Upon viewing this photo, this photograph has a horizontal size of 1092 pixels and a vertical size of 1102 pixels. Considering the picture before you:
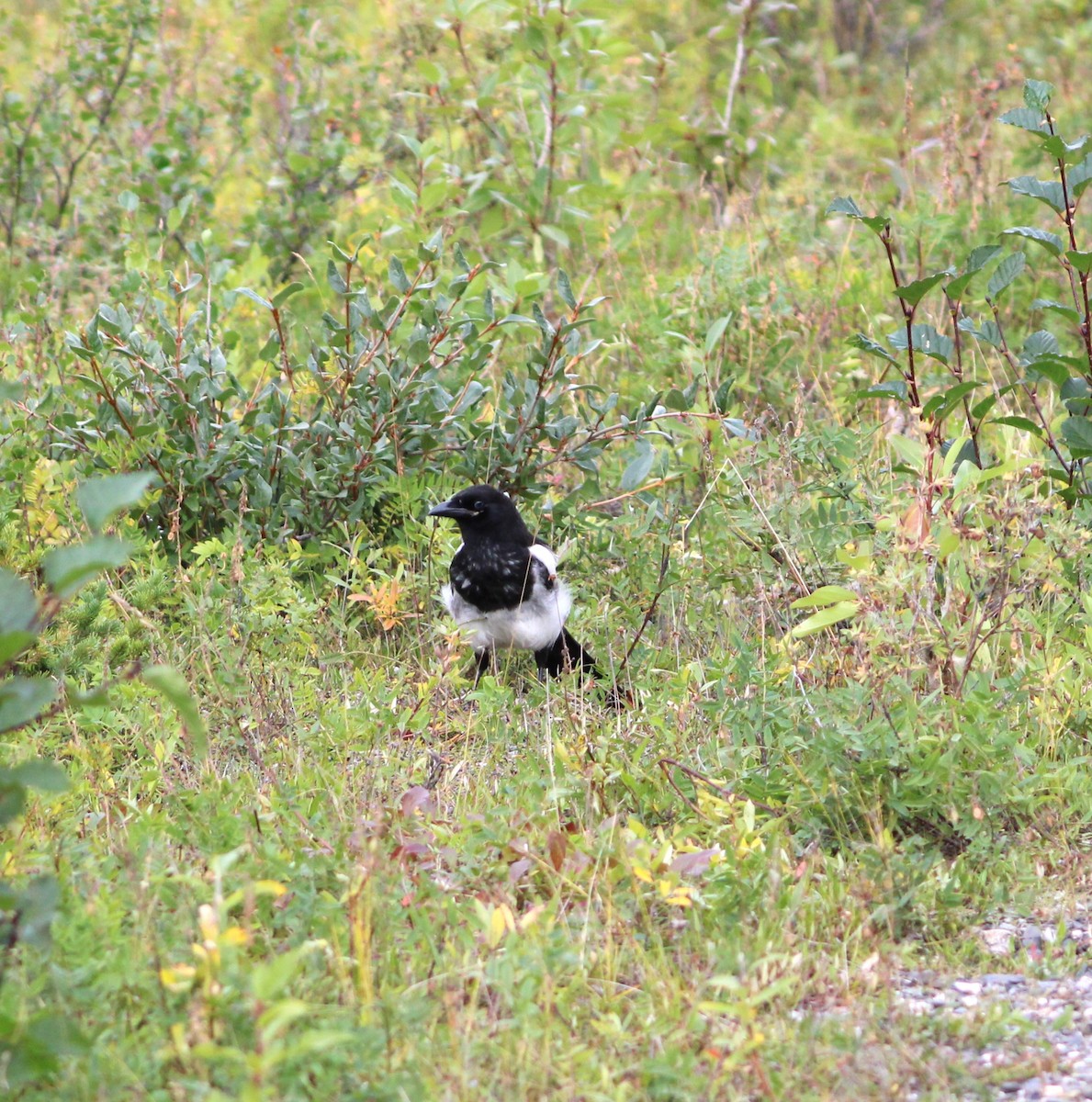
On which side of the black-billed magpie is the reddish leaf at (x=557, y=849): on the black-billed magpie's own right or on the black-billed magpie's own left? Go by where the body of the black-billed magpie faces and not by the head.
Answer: on the black-billed magpie's own left

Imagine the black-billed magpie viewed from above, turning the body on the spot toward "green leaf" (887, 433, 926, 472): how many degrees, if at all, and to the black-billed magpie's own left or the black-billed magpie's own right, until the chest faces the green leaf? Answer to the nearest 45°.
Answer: approximately 90° to the black-billed magpie's own left

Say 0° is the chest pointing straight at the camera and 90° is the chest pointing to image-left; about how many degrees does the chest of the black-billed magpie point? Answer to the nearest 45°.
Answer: approximately 45°

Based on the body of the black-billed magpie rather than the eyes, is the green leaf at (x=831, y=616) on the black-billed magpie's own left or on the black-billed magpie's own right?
on the black-billed magpie's own left

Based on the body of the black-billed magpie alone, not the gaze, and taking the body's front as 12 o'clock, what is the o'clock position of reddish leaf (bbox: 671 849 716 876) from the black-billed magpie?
The reddish leaf is roughly at 10 o'clock from the black-billed magpie.

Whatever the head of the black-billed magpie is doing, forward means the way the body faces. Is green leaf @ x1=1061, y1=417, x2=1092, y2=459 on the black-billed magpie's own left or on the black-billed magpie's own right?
on the black-billed magpie's own left

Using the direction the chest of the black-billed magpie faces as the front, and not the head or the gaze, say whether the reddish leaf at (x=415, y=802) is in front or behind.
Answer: in front
